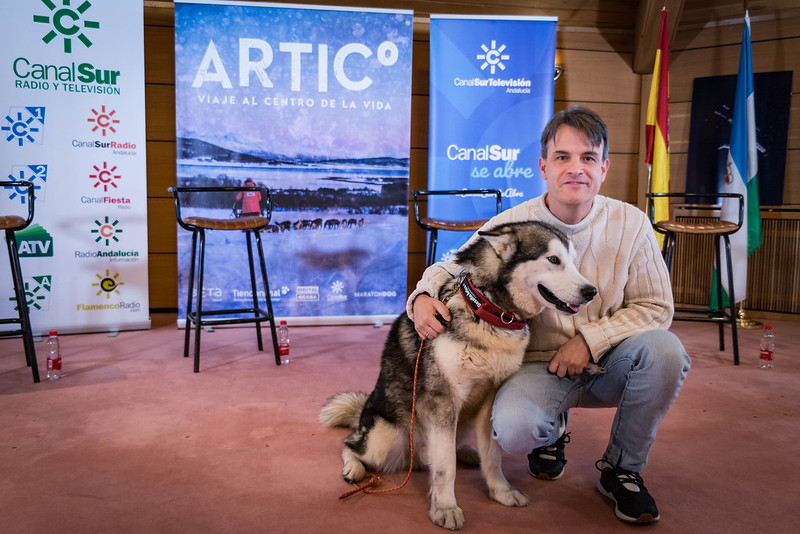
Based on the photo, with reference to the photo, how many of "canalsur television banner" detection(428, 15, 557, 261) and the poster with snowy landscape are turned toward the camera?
2

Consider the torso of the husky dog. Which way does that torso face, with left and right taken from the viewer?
facing the viewer and to the right of the viewer

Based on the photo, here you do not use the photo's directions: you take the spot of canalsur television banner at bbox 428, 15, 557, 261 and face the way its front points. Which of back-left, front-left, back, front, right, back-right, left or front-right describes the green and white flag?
left

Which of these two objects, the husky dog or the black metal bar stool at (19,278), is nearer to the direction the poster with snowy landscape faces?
the husky dog

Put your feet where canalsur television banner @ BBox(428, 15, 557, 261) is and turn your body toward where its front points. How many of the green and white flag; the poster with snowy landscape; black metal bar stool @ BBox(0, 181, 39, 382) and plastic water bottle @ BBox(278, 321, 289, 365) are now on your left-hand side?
1

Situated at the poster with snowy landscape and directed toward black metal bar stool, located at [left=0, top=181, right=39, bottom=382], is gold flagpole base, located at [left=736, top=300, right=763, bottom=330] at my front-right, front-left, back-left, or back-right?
back-left

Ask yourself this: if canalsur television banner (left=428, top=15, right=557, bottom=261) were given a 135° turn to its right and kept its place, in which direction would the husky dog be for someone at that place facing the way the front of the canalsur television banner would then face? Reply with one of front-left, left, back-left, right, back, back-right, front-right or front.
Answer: back-left

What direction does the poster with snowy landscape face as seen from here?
toward the camera

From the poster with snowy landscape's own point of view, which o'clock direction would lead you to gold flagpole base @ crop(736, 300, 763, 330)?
The gold flagpole base is roughly at 9 o'clock from the poster with snowy landscape.

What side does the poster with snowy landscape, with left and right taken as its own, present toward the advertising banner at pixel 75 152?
right

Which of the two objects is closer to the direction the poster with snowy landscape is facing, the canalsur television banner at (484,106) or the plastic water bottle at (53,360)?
the plastic water bottle

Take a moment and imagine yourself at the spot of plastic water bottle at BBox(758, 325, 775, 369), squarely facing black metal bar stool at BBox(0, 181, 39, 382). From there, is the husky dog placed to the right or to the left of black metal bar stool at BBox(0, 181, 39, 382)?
left

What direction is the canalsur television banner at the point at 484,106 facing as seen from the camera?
toward the camera

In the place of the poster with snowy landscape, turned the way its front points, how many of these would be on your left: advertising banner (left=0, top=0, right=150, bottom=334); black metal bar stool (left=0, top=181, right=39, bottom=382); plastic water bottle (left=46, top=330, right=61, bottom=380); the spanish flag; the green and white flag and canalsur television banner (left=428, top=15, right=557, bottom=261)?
3

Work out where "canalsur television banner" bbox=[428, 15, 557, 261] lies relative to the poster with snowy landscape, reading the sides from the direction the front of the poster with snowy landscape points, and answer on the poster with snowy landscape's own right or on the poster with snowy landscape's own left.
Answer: on the poster with snowy landscape's own left
